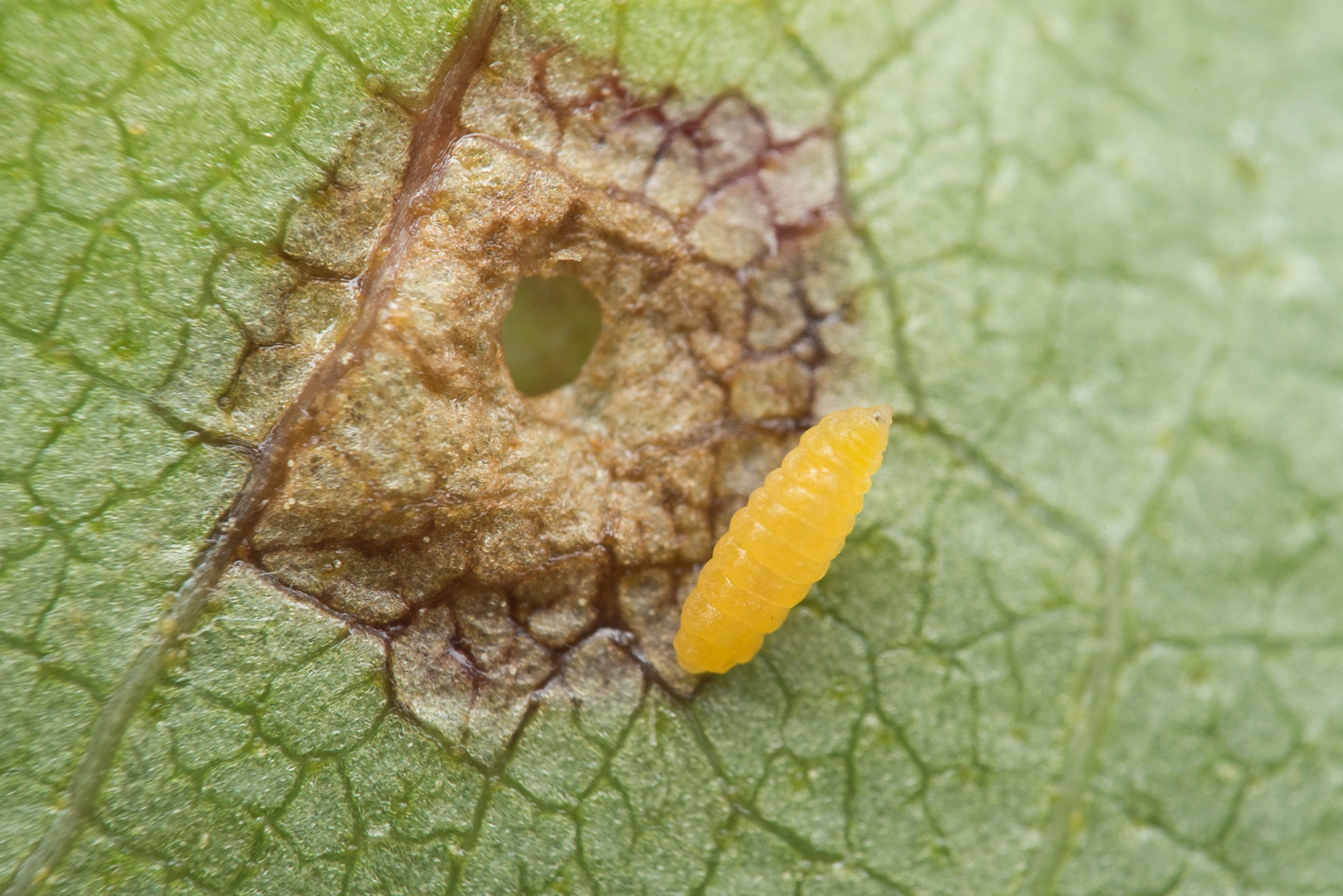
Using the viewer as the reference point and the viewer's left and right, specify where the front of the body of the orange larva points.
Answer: facing away from the viewer and to the right of the viewer
